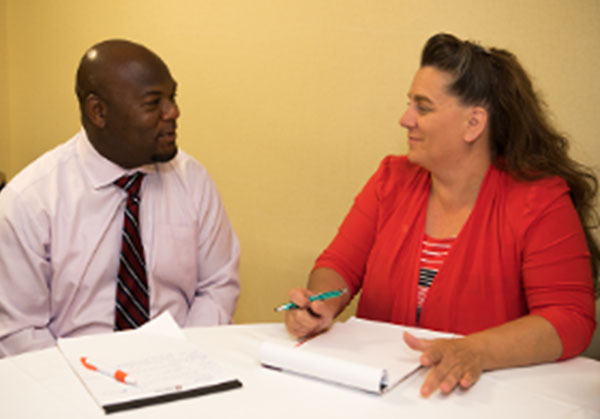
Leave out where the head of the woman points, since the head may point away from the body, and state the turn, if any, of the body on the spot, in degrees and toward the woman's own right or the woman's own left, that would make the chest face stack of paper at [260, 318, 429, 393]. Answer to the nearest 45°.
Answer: approximately 45° to the woman's own left

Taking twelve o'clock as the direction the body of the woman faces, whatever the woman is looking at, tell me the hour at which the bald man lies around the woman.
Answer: The bald man is roughly at 1 o'clock from the woman.

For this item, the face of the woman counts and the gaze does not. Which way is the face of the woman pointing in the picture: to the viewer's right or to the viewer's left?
to the viewer's left

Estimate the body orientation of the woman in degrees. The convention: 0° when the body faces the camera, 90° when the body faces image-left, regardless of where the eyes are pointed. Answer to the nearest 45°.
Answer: approximately 45°
